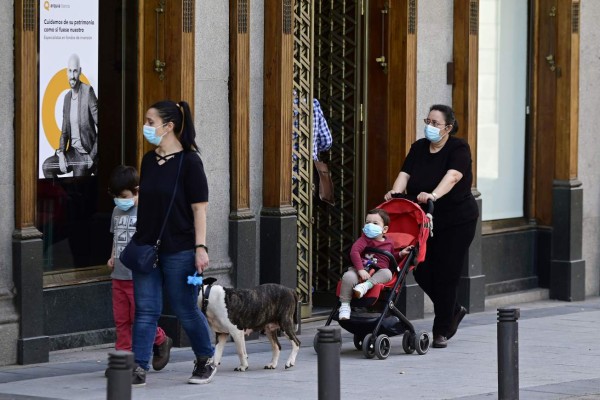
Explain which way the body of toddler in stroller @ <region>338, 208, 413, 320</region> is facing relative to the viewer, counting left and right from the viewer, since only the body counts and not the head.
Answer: facing the viewer and to the left of the viewer

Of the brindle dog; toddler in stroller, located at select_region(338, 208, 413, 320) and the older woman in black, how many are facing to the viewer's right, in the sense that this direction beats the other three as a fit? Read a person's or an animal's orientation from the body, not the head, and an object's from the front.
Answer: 0

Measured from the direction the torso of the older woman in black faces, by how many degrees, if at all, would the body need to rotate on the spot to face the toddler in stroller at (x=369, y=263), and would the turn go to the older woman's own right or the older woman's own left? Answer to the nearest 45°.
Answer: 0° — they already face them

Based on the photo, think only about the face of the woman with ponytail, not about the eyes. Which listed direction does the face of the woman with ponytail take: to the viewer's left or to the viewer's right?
to the viewer's left

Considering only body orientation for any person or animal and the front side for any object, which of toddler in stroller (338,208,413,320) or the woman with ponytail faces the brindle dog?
the toddler in stroller

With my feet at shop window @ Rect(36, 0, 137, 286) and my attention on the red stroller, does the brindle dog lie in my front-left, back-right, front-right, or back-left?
front-right

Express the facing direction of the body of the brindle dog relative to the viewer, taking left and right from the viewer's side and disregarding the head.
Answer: facing to the left of the viewer

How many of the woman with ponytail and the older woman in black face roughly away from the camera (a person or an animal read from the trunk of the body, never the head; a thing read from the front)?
0

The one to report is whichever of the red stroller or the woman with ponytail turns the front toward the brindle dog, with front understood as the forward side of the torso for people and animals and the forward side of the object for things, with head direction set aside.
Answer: the red stroller

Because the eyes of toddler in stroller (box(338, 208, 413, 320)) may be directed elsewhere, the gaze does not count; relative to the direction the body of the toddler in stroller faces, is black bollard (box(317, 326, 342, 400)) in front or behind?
in front

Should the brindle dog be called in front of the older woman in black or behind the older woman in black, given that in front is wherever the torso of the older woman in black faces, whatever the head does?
in front

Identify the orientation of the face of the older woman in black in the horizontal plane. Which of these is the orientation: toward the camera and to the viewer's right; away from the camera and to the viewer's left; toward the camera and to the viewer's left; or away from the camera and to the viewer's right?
toward the camera and to the viewer's left

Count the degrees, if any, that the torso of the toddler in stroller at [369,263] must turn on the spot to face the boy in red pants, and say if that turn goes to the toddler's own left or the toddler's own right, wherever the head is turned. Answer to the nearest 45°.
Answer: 0° — they already face them
